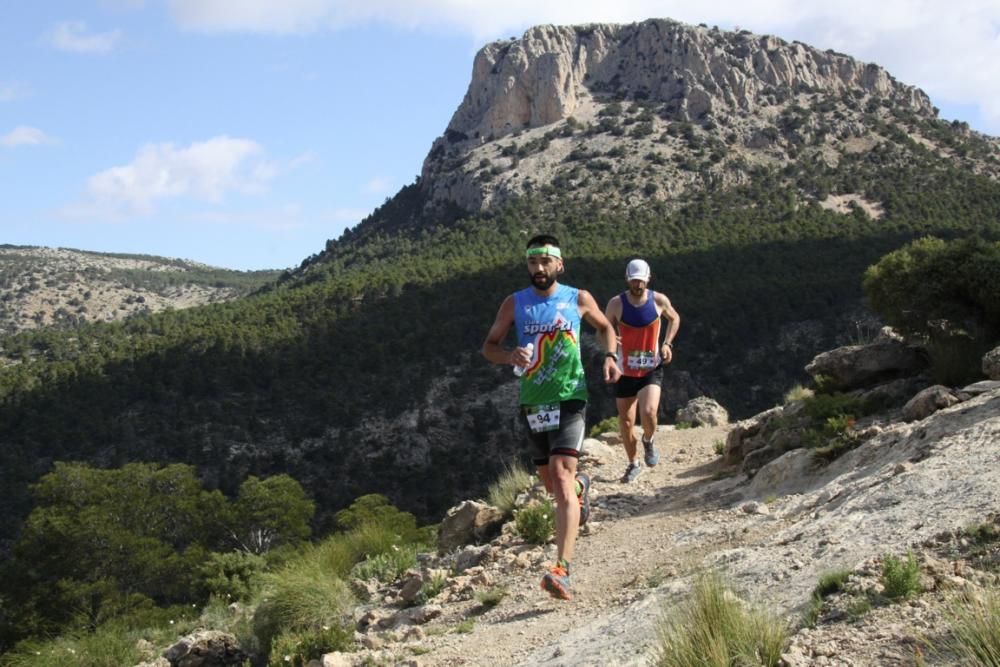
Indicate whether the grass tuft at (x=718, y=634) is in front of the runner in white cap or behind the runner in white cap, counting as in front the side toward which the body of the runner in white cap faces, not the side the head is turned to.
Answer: in front

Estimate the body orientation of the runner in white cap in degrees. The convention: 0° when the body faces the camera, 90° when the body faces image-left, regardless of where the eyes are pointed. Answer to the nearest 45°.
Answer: approximately 0°

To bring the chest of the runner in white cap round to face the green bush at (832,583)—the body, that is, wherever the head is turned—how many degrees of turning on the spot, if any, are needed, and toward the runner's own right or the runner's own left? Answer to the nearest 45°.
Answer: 0° — they already face it

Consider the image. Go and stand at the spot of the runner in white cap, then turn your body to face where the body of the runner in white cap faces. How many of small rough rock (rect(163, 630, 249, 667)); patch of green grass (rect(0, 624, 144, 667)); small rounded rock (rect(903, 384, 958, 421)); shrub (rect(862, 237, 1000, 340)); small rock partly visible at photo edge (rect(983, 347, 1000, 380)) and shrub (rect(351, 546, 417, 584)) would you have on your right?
3

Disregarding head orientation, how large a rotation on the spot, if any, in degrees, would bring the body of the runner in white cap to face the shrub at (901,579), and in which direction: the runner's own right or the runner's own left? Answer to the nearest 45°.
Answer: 0° — they already face it
